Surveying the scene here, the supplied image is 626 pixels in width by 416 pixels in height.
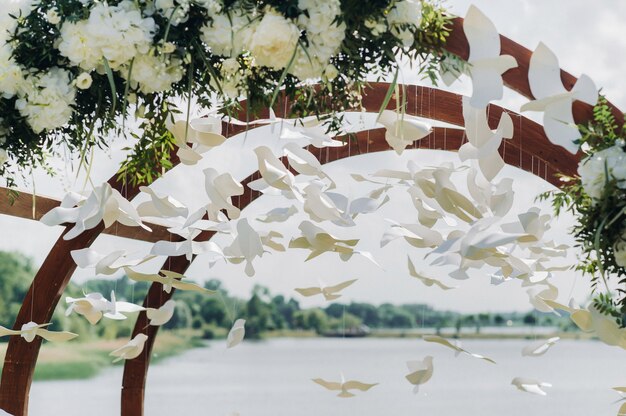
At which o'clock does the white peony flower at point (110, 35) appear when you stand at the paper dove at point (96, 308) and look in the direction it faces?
The white peony flower is roughly at 3 o'clock from the paper dove.

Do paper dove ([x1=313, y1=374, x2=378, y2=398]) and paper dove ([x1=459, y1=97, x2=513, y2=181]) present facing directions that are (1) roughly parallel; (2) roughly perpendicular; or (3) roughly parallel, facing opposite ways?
roughly perpendicular

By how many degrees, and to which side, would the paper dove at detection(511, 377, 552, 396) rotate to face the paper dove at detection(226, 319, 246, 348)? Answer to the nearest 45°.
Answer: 0° — it already faces it

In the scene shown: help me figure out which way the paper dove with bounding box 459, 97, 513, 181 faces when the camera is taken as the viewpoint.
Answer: facing to the left of the viewer

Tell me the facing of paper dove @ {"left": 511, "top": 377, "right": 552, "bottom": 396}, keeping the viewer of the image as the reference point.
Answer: facing to the left of the viewer

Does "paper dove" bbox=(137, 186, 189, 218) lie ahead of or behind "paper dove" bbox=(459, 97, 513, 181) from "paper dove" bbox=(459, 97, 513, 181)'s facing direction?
ahead

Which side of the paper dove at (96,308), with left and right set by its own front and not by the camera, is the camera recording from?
right

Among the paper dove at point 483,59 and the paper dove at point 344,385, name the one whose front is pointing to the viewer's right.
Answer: the paper dove at point 483,59

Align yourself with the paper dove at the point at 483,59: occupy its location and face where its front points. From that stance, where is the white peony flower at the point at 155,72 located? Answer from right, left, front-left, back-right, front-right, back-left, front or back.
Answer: back
